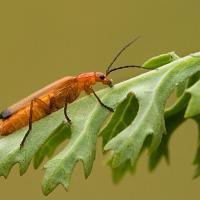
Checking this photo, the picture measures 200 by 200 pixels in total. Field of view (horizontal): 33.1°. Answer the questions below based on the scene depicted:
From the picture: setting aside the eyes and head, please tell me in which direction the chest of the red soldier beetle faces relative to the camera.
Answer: to the viewer's right

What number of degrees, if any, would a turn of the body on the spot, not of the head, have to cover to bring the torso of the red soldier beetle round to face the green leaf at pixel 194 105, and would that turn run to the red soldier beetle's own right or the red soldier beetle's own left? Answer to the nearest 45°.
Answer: approximately 45° to the red soldier beetle's own right

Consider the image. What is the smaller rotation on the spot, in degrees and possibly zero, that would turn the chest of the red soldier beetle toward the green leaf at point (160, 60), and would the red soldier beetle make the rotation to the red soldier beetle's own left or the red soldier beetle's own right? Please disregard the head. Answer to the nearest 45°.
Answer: approximately 45° to the red soldier beetle's own right
